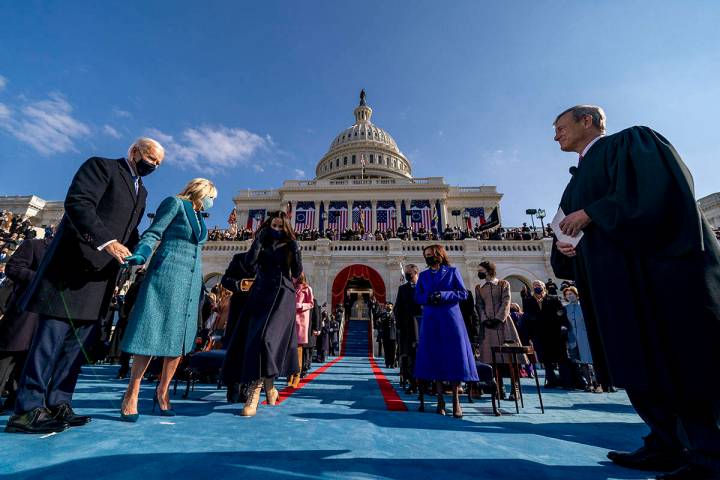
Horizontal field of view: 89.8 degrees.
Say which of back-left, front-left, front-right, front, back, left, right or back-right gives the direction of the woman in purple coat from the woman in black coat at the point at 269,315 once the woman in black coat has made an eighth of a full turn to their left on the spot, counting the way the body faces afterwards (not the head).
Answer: front-left

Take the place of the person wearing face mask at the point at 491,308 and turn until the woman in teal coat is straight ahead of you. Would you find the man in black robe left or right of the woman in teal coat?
left

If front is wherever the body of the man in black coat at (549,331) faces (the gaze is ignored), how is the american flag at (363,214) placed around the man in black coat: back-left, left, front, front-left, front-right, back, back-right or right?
back-right

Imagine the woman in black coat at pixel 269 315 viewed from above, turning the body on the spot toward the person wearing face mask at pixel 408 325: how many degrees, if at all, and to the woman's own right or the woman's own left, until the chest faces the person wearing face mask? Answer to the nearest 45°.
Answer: approximately 135° to the woman's own left

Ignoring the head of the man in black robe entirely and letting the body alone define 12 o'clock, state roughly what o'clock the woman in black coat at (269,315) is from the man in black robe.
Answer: The woman in black coat is roughly at 12 o'clock from the man in black robe.

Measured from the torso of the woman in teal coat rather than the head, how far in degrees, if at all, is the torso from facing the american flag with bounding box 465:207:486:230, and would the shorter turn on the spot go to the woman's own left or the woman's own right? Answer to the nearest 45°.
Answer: approximately 90° to the woman's own left

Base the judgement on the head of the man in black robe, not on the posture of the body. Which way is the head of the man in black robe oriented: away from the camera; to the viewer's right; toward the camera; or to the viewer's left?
to the viewer's left

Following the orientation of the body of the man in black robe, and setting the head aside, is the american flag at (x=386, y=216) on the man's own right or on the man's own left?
on the man's own right

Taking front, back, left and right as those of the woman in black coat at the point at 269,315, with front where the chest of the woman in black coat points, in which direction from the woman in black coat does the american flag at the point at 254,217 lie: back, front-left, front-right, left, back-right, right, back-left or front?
back

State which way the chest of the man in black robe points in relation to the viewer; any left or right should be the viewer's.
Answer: facing to the left of the viewer

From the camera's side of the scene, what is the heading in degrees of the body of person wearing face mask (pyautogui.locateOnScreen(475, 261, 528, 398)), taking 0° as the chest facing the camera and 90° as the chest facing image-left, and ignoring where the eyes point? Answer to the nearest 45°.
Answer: approximately 45°
